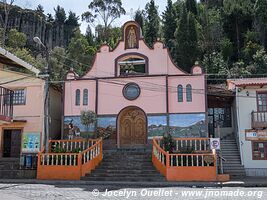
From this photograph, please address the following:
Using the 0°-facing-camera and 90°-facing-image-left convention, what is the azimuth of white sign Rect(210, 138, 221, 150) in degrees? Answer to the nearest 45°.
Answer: approximately 0°

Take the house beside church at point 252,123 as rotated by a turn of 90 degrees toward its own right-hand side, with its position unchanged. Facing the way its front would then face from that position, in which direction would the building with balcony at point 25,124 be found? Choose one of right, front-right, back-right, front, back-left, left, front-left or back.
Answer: front

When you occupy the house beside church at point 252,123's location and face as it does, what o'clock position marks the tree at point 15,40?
The tree is roughly at 4 o'clock from the house beside church.

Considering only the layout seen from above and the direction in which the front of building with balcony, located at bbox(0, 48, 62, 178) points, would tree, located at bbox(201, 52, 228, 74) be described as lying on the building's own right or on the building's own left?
on the building's own left

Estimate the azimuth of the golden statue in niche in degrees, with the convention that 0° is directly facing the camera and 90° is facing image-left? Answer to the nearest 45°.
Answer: approximately 0°

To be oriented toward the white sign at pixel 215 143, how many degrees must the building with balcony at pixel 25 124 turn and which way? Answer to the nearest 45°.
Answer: approximately 45° to its left

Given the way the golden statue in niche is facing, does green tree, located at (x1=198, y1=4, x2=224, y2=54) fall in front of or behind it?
behind

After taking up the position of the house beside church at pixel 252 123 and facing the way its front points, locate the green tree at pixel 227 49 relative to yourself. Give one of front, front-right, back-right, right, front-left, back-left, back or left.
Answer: back

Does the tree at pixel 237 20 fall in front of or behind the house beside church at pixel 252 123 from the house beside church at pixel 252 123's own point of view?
behind
